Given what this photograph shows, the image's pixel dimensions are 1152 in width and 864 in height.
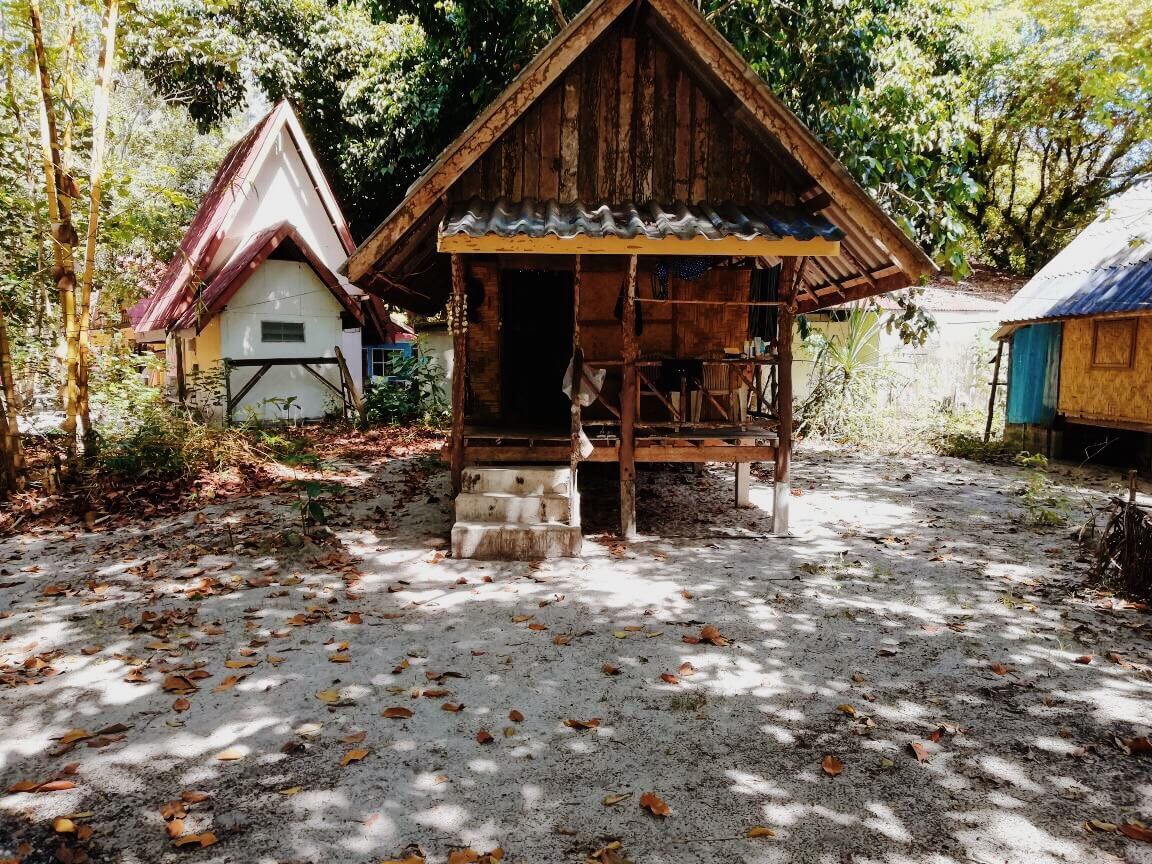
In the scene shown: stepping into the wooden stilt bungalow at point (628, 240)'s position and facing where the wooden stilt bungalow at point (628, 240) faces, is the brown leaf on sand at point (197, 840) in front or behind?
in front

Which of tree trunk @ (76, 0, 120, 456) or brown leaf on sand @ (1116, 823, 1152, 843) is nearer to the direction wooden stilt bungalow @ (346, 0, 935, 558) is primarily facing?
the brown leaf on sand

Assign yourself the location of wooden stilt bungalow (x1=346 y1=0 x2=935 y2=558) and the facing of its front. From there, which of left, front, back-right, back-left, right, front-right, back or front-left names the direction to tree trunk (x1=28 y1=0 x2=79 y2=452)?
right

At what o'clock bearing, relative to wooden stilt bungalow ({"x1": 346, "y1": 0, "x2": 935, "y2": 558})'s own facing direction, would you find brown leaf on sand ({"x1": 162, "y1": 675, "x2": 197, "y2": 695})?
The brown leaf on sand is roughly at 1 o'clock from the wooden stilt bungalow.

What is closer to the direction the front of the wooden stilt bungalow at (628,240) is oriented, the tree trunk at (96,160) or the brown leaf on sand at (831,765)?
the brown leaf on sand

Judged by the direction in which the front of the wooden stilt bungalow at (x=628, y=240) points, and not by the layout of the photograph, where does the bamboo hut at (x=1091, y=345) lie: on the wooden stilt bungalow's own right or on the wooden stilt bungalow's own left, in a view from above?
on the wooden stilt bungalow's own left

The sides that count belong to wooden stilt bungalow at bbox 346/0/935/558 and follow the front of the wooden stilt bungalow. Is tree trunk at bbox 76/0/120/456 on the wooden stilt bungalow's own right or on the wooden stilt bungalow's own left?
on the wooden stilt bungalow's own right

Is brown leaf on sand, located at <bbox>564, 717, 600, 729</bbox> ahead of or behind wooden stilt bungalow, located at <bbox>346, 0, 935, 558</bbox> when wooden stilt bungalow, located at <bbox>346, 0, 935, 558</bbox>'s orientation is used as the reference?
ahead

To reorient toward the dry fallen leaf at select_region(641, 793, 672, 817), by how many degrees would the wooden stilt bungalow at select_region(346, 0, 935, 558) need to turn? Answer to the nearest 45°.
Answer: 0° — it already faces it

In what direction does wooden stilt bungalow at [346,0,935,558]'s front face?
toward the camera

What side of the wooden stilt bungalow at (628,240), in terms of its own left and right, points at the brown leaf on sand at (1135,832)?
front
